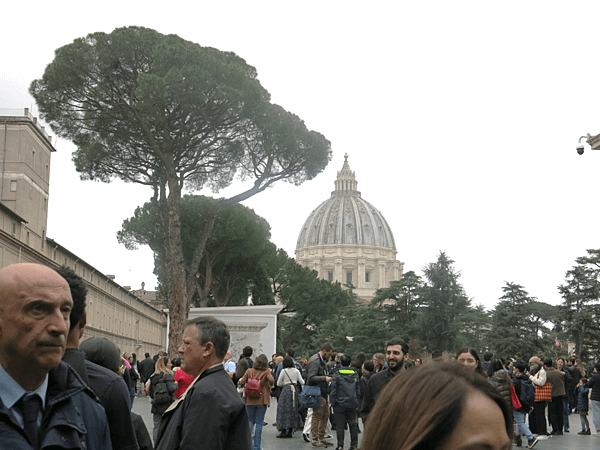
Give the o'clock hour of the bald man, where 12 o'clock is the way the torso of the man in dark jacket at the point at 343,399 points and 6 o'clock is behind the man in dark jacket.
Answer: The bald man is roughly at 6 o'clock from the man in dark jacket.

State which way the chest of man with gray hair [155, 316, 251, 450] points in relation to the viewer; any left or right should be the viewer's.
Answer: facing to the left of the viewer

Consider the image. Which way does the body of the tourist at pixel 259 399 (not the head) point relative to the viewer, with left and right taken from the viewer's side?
facing away from the viewer

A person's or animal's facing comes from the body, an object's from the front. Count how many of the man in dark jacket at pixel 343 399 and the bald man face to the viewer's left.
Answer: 0

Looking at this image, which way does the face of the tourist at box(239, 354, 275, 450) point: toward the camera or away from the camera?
away from the camera

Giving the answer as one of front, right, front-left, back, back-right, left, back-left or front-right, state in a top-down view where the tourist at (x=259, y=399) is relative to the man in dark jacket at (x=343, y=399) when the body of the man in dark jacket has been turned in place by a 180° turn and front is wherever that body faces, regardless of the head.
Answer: right

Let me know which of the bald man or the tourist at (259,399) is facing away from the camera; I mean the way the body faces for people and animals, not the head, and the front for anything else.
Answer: the tourist

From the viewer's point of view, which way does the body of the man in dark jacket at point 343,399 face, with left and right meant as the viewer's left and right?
facing away from the viewer

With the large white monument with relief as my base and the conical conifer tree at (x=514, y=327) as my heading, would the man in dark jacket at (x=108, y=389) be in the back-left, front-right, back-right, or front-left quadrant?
back-right
